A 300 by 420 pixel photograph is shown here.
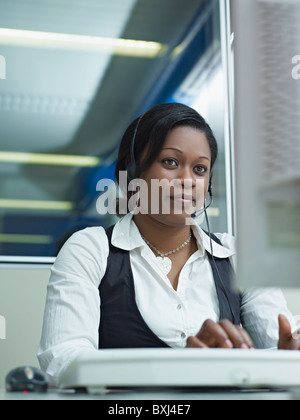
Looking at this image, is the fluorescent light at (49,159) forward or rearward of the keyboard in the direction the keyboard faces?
forward

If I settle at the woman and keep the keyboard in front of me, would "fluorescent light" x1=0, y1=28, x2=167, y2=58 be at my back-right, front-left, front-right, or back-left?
back-right

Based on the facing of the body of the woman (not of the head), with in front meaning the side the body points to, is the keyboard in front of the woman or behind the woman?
in front

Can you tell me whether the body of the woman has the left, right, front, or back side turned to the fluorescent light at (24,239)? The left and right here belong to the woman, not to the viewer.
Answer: back

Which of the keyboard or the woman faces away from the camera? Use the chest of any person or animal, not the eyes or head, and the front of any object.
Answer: the keyboard

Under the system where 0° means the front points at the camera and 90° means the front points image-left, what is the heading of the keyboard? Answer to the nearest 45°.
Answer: approximately 180°

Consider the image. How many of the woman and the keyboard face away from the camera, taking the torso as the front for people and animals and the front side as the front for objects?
1

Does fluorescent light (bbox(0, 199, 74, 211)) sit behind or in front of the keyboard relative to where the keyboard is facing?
in front

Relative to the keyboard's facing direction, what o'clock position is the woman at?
The woman is roughly at 12 o'clock from the keyboard.

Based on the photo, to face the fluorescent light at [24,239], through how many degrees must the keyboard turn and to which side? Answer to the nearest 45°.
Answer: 0° — it already faces it

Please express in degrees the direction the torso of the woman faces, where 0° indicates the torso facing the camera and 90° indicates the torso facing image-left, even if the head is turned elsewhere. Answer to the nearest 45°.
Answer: approximately 315°
